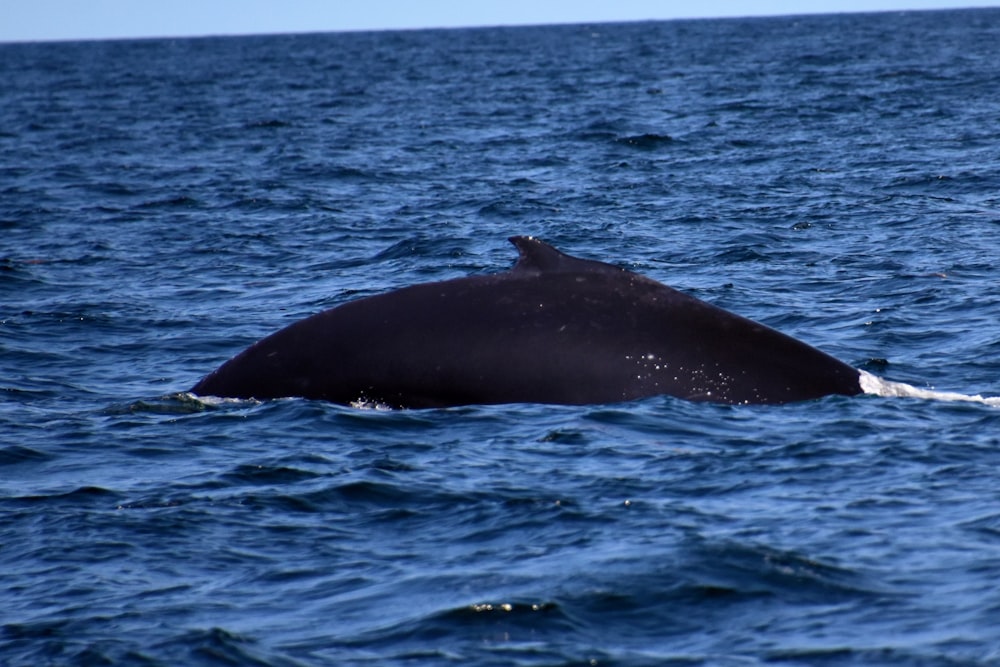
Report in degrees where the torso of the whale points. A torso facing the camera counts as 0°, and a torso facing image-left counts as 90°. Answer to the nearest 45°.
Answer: approximately 270°
